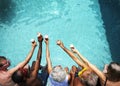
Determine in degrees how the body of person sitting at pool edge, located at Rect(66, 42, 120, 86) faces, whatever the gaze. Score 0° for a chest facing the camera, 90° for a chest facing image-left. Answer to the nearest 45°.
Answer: approximately 135°
